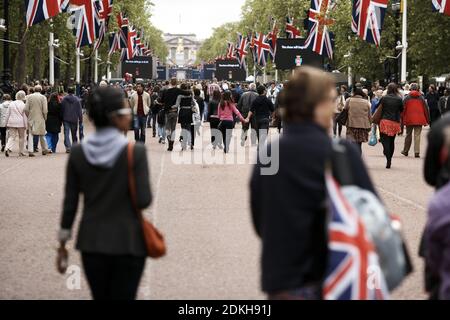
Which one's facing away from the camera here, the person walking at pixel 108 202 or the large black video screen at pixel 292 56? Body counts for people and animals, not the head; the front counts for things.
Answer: the person walking

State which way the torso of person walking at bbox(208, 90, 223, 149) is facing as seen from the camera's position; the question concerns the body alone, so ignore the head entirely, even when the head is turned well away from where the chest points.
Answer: away from the camera

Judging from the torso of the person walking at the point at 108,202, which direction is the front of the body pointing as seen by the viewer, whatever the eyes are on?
away from the camera

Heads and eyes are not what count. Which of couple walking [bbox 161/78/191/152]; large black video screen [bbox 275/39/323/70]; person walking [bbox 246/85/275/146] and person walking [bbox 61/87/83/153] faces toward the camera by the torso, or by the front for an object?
the large black video screen

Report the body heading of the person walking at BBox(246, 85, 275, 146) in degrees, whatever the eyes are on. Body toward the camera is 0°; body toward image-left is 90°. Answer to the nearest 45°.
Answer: approximately 180°

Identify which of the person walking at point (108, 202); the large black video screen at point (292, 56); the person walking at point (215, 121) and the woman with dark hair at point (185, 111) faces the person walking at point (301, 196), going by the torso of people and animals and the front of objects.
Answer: the large black video screen

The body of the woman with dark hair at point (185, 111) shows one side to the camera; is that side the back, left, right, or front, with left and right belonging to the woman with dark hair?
back

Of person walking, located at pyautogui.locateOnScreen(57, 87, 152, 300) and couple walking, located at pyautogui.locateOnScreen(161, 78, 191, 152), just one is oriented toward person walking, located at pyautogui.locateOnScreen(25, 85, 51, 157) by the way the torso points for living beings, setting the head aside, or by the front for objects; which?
person walking, located at pyautogui.locateOnScreen(57, 87, 152, 300)
